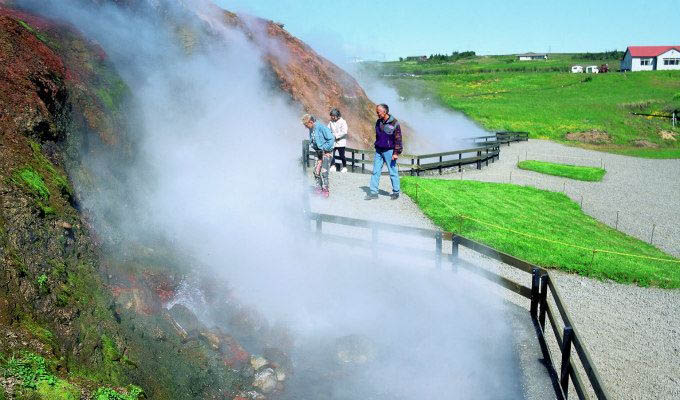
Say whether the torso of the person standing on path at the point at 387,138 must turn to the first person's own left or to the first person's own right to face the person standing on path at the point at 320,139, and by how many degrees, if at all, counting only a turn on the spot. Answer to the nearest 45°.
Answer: approximately 45° to the first person's own right

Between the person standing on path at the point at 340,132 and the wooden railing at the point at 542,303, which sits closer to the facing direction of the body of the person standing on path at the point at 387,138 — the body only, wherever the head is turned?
the wooden railing

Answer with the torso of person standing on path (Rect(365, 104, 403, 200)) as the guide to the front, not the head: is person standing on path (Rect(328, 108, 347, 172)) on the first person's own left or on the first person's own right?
on the first person's own right

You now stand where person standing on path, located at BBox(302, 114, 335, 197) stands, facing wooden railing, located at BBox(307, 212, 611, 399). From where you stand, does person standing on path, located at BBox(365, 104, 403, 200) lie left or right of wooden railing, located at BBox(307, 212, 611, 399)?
left

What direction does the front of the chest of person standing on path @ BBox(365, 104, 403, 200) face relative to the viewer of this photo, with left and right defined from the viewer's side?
facing the viewer and to the left of the viewer

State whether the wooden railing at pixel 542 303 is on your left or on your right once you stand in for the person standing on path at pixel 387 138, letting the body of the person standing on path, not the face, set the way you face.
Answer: on your left
